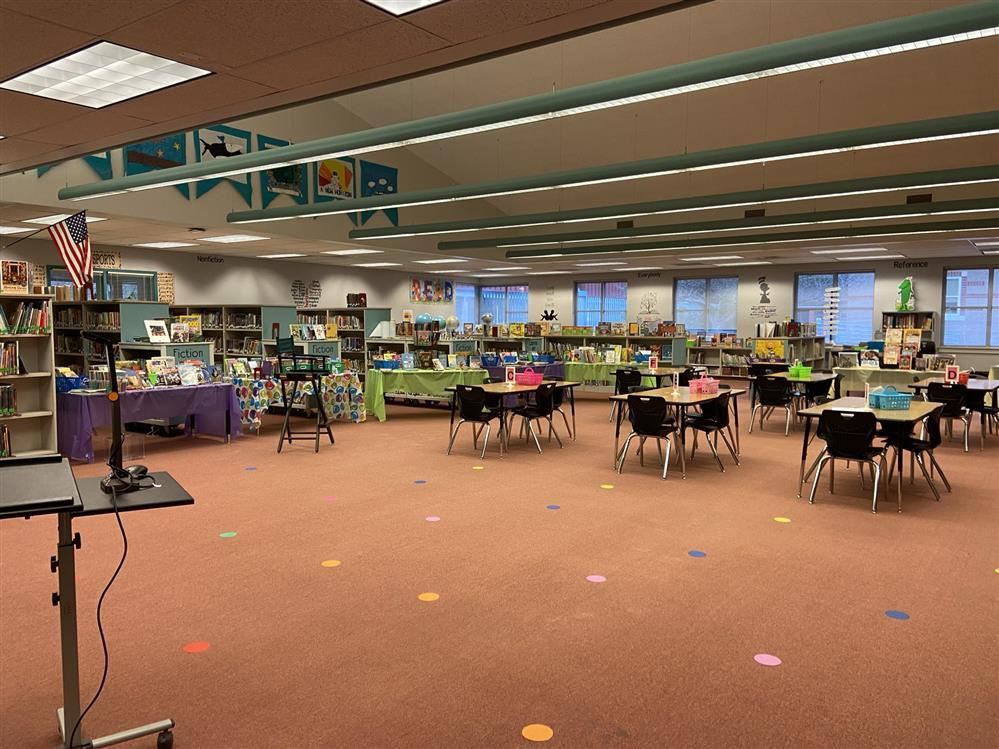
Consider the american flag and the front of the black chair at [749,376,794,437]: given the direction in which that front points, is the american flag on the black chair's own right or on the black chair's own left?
on the black chair's own left

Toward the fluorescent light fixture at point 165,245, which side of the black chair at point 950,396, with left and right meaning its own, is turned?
left

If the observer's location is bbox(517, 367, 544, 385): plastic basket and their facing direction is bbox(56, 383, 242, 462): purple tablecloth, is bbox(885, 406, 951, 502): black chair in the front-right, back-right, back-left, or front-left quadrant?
back-left

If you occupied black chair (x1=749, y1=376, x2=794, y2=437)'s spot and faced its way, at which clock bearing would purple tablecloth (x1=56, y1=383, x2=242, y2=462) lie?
The purple tablecloth is roughly at 8 o'clock from the black chair.

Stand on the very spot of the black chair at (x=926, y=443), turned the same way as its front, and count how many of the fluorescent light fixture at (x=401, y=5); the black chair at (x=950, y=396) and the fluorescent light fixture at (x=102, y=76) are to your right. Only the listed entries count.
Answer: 1

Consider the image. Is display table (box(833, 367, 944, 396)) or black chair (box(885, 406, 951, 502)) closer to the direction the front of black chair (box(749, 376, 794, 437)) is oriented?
the display table

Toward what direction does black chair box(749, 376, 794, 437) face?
away from the camera

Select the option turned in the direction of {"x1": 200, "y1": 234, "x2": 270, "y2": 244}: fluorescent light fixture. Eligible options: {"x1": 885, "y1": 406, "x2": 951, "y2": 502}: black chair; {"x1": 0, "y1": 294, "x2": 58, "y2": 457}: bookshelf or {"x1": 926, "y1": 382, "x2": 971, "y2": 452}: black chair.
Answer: {"x1": 885, "y1": 406, "x2": 951, "y2": 502}: black chair
